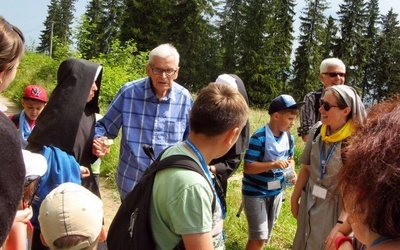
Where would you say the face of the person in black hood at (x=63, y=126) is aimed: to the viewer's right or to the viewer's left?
to the viewer's right

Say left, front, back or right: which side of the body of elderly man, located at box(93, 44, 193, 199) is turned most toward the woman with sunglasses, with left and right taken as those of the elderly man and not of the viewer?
left

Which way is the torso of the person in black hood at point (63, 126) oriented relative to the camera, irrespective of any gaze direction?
to the viewer's right

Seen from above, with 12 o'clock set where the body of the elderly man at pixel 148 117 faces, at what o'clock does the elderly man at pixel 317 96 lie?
the elderly man at pixel 317 96 is roughly at 8 o'clock from the elderly man at pixel 148 117.

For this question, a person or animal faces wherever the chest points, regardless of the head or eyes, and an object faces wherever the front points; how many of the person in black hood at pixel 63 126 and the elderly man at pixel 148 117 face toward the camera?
1

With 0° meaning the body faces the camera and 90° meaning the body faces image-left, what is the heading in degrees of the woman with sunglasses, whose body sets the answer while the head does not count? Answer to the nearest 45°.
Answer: approximately 45°

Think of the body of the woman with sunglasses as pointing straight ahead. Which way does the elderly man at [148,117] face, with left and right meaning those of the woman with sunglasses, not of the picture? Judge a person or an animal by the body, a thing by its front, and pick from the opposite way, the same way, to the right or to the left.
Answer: to the left

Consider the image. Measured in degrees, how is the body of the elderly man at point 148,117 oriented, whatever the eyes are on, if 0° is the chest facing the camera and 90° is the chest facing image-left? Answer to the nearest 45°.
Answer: approximately 0°
